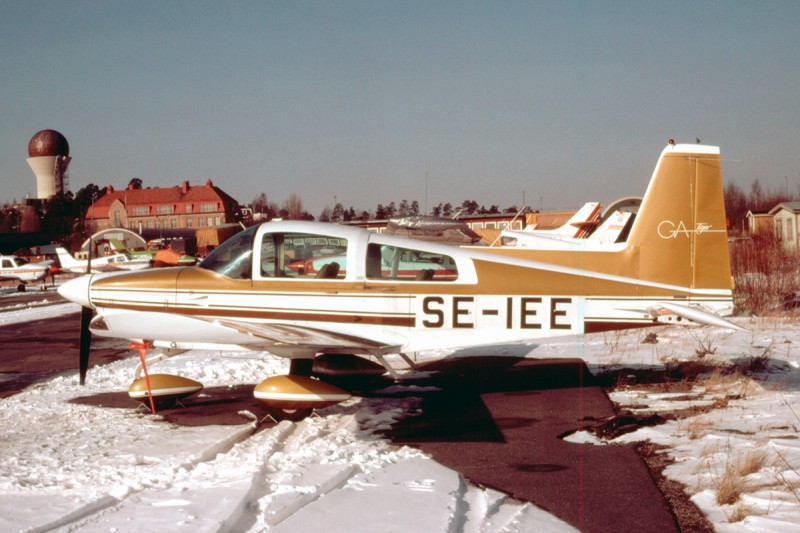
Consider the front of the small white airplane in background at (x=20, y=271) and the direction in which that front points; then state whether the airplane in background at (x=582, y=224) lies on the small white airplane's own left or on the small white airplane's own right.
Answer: on the small white airplane's own right

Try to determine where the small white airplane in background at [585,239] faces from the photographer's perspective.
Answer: facing to the left of the viewer

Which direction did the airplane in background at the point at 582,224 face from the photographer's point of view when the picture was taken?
facing to the left of the viewer

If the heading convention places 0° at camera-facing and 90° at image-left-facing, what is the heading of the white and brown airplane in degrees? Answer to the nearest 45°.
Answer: approximately 90°

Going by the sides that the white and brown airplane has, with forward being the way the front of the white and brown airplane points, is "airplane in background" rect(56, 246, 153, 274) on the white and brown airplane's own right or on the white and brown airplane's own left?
on the white and brown airplane's own right

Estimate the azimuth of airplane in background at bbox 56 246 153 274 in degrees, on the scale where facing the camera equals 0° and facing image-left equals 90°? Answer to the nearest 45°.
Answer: approximately 270°

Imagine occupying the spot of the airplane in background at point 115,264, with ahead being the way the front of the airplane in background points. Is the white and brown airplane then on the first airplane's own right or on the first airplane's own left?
on the first airplane's own right

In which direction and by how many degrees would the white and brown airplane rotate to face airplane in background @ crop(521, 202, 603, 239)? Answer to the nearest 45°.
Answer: approximately 90° to its right
